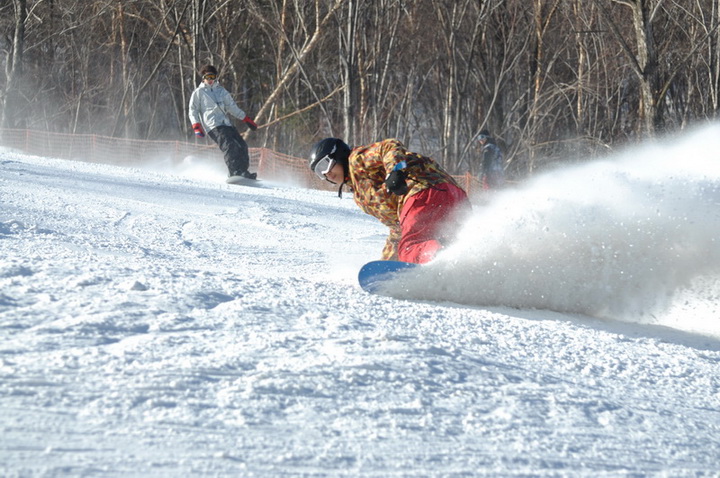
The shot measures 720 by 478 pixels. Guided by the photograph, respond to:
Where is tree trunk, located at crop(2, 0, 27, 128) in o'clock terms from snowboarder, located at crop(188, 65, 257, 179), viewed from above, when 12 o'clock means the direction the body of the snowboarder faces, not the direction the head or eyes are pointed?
The tree trunk is roughly at 5 o'clock from the snowboarder.

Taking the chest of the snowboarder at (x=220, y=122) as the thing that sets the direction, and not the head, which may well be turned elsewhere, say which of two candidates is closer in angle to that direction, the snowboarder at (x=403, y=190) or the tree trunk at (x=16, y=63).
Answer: the snowboarder

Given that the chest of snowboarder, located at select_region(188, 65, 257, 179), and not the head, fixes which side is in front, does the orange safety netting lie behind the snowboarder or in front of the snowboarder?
behind

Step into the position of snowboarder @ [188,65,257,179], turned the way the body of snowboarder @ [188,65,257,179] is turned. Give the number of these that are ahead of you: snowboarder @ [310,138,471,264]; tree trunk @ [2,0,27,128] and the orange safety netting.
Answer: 1

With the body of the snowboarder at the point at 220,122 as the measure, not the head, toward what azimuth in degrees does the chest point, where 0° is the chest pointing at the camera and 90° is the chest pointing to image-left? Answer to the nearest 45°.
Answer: approximately 0°

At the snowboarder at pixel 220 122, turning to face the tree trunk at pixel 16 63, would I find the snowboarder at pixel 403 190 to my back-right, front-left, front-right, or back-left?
back-left

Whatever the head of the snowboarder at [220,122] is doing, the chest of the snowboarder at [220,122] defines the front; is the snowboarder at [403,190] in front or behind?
in front

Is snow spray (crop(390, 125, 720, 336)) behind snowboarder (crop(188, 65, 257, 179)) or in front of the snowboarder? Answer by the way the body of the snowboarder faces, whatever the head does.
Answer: in front
